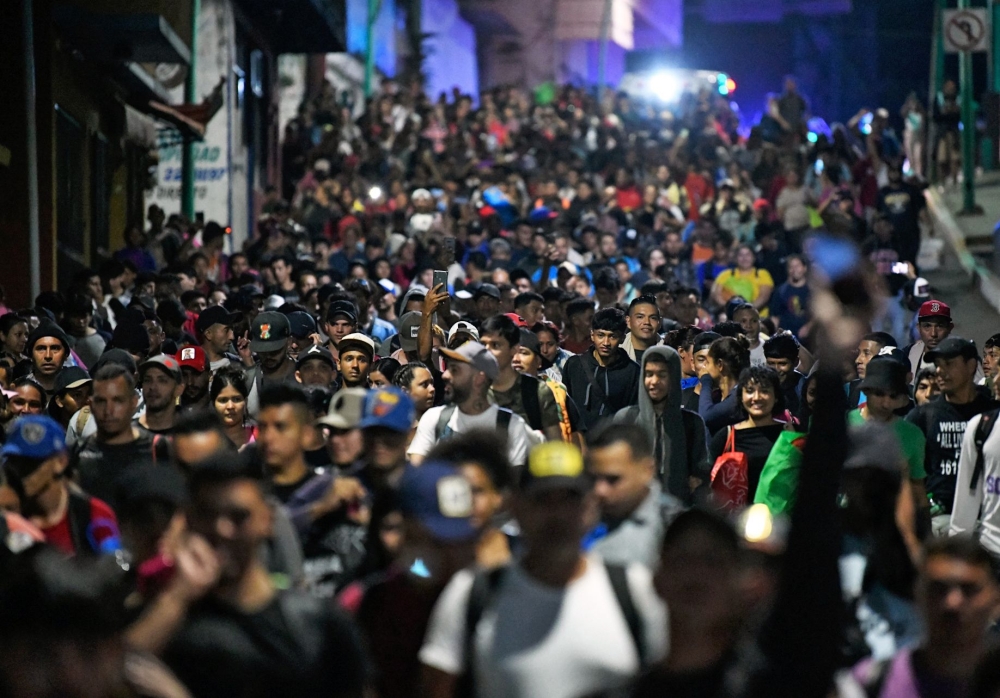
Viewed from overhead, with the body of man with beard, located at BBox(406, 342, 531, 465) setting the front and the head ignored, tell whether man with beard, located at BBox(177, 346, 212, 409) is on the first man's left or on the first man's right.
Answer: on the first man's right

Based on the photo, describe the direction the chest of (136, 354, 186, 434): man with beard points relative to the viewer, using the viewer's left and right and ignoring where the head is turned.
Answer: facing the viewer and to the left of the viewer

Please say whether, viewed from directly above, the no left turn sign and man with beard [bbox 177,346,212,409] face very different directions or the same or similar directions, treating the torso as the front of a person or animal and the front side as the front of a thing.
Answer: same or similar directions

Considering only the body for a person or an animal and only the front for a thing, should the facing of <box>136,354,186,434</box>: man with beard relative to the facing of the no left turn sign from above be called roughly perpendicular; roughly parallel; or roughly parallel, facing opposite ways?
roughly parallel

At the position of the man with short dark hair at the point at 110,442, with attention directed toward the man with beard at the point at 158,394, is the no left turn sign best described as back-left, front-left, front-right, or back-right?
front-right

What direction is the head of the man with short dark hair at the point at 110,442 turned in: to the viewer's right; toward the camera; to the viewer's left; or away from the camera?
toward the camera

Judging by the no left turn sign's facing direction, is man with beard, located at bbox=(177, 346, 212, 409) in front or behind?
in front

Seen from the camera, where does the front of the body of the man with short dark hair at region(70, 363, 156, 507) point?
toward the camera

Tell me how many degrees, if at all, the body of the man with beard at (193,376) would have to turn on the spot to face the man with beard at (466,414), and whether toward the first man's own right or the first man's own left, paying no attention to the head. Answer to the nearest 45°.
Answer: approximately 90° to the first man's own left

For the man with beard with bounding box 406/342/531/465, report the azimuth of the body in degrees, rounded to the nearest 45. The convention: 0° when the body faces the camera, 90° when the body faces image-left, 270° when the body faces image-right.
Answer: approximately 45°
